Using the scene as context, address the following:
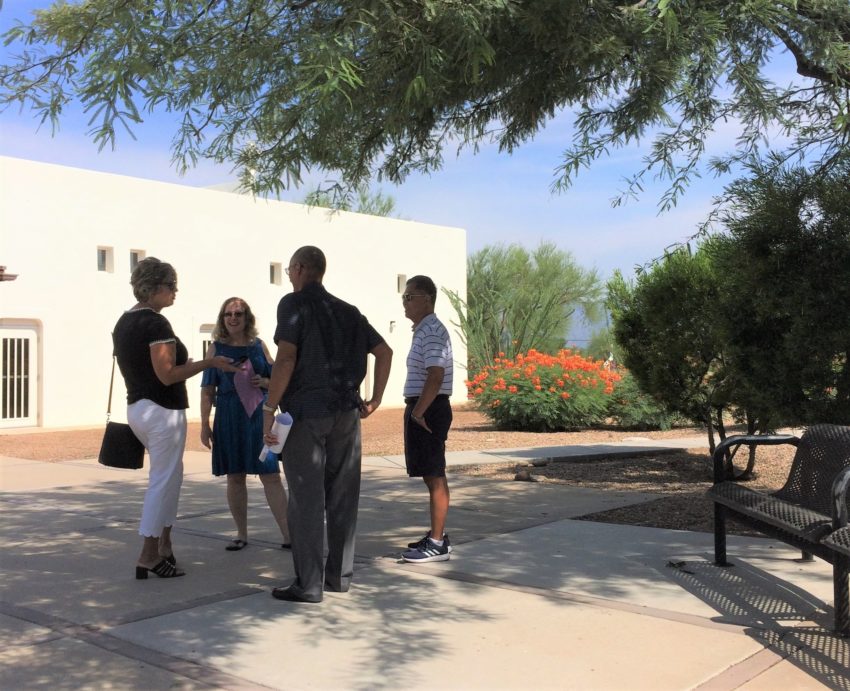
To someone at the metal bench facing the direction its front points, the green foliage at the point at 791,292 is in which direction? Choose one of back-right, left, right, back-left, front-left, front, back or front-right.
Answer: back-right

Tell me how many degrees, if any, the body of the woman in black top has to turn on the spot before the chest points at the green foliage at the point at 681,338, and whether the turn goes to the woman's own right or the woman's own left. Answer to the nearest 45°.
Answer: approximately 45° to the woman's own left

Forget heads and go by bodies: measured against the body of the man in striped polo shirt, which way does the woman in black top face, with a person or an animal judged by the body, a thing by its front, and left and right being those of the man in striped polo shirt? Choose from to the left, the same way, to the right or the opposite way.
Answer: the opposite way

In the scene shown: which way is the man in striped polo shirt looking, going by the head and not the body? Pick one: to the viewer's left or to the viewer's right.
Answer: to the viewer's left

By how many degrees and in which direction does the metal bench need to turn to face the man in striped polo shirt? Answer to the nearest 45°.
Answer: approximately 45° to its right

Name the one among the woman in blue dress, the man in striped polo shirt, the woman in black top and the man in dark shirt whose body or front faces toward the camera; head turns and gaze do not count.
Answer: the woman in blue dress

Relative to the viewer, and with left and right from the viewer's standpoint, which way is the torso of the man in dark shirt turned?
facing away from the viewer and to the left of the viewer

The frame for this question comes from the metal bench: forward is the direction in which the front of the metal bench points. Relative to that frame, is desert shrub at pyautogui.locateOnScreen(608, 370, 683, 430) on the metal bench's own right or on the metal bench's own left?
on the metal bench's own right

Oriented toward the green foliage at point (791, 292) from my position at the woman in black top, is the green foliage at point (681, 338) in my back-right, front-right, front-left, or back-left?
front-left

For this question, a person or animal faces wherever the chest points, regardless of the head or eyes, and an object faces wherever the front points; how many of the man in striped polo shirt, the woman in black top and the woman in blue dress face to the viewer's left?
1

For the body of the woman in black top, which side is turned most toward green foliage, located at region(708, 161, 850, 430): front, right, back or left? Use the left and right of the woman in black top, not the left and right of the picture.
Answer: front

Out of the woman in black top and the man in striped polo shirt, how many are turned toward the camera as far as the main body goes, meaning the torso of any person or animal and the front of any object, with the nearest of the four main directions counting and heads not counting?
0

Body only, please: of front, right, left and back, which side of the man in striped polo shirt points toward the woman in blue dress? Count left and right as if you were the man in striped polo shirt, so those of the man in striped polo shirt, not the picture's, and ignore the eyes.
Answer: front

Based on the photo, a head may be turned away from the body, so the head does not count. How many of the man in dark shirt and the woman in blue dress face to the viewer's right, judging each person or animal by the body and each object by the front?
0

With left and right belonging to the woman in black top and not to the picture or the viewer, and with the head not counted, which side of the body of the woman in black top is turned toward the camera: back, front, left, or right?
right

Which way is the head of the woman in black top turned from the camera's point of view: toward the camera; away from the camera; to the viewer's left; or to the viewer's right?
to the viewer's right

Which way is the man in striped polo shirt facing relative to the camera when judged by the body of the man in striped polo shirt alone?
to the viewer's left
